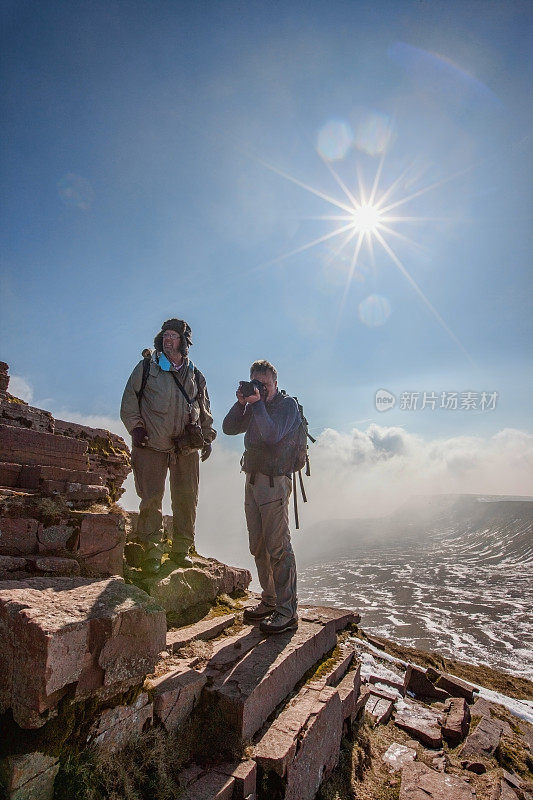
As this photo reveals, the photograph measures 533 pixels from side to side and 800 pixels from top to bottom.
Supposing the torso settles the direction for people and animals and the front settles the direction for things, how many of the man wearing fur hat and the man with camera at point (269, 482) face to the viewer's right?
0

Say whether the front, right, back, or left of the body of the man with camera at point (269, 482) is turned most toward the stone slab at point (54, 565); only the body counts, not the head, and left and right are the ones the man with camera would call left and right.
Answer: front

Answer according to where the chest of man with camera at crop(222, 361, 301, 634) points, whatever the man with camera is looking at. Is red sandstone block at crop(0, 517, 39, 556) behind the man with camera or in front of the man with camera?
in front

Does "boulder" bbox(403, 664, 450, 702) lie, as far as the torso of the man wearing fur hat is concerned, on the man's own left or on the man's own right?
on the man's own left

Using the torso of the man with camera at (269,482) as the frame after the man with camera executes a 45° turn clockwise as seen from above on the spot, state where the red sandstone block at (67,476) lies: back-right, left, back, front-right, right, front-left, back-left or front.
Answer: front

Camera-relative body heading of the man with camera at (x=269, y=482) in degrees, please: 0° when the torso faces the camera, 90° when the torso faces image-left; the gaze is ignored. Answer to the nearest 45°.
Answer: approximately 45°

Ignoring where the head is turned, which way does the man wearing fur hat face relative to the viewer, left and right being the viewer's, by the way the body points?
facing the viewer
